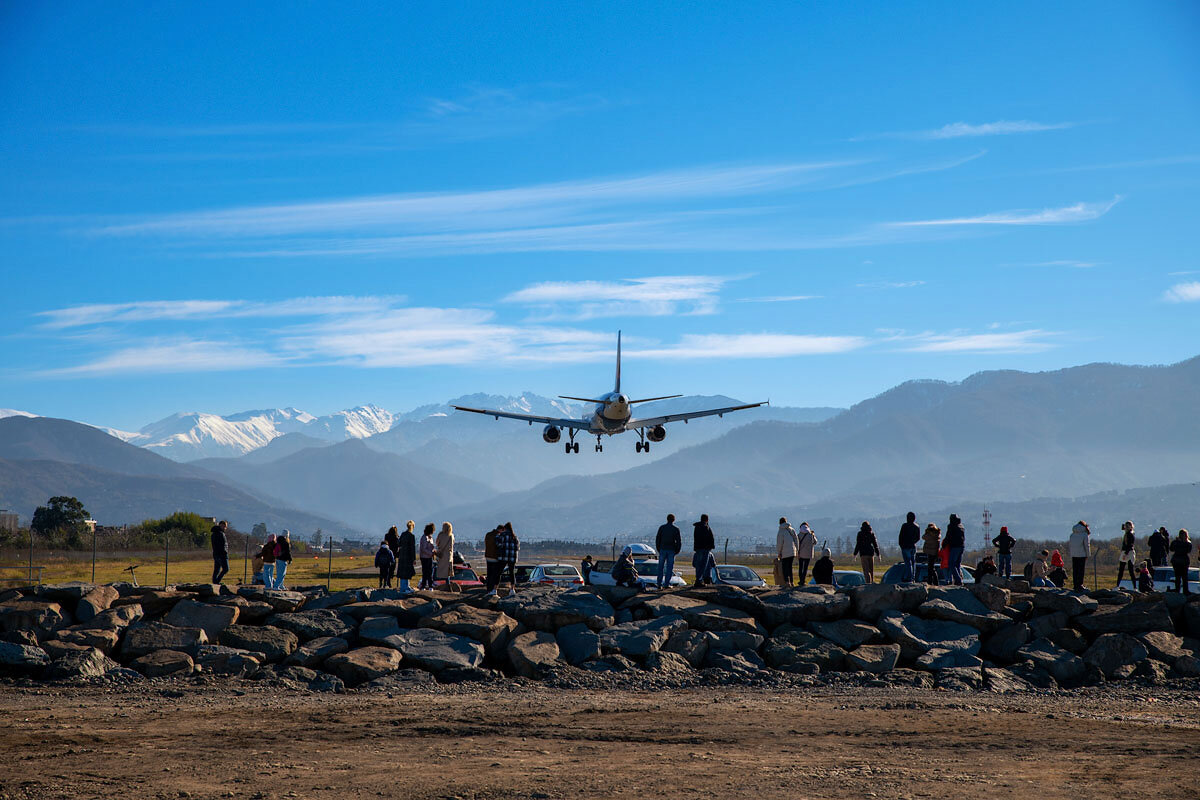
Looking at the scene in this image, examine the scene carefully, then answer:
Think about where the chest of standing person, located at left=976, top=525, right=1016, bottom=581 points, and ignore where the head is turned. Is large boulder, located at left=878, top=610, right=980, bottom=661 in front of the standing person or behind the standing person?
behind

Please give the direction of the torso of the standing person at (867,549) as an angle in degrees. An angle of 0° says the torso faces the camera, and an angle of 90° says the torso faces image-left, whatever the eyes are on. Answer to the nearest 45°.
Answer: approximately 180°

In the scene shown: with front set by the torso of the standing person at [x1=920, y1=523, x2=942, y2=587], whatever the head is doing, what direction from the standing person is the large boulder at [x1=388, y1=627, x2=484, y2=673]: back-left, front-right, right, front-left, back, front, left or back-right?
back-left

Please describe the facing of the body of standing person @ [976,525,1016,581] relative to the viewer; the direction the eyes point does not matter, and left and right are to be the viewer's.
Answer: facing away from the viewer

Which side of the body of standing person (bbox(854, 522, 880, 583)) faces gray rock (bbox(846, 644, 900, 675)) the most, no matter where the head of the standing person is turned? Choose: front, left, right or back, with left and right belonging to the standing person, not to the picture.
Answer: back

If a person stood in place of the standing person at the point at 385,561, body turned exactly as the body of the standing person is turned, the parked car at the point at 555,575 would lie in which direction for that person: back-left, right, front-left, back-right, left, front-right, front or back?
front-right

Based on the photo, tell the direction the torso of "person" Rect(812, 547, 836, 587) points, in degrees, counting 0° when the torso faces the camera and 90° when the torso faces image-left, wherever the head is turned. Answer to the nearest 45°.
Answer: approximately 180°

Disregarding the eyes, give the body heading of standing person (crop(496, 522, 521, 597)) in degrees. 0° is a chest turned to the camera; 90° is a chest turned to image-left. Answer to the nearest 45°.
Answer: approximately 180°

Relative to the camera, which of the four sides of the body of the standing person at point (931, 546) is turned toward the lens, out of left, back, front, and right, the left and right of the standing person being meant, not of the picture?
back

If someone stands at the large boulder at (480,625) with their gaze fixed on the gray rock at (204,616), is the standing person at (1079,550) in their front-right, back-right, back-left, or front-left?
back-right

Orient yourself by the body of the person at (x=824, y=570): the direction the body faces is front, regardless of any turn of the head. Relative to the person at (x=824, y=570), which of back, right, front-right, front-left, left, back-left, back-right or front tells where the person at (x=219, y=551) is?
left

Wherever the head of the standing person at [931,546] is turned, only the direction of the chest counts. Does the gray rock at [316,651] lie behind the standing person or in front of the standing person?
behind

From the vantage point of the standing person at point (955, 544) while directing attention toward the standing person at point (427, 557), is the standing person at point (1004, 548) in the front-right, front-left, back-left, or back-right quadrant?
back-right
